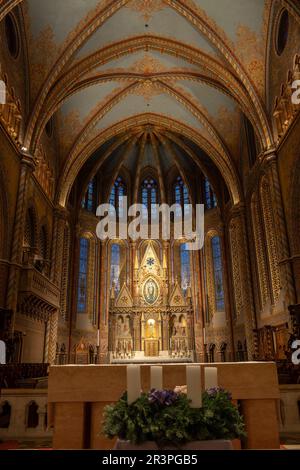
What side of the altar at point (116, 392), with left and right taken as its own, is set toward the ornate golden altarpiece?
back

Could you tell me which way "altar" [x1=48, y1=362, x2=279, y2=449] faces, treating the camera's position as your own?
facing the viewer

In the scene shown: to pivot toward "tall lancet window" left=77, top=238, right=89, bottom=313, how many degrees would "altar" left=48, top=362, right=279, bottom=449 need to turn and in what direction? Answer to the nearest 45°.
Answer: approximately 180°

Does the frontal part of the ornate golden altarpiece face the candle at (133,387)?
yes

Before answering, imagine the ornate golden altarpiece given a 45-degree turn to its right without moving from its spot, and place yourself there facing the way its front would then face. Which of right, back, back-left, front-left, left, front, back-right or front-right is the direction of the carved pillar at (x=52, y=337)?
front

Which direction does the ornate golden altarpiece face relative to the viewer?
toward the camera

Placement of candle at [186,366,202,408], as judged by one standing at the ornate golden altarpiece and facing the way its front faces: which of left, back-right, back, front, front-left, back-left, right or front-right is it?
front

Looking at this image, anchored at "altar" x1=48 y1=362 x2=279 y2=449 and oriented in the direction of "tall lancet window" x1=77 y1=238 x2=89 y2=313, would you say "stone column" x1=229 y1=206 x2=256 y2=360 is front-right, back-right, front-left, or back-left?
front-right

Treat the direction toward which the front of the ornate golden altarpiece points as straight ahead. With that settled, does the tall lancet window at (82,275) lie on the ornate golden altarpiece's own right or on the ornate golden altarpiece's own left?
on the ornate golden altarpiece's own right

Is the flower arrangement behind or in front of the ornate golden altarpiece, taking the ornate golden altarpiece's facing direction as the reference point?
in front

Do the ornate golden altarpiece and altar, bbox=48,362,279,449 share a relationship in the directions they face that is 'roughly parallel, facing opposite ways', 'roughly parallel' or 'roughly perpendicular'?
roughly parallel

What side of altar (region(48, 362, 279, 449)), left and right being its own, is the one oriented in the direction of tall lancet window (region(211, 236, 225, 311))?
back

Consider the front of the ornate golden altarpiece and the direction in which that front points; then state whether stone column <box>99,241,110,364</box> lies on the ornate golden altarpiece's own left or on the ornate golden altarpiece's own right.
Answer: on the ornate golden altarpiece's own right

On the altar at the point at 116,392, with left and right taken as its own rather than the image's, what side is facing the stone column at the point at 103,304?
back

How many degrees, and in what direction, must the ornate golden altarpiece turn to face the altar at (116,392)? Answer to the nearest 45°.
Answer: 0° — it already faces it

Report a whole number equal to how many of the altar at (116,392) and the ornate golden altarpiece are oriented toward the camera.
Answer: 2
